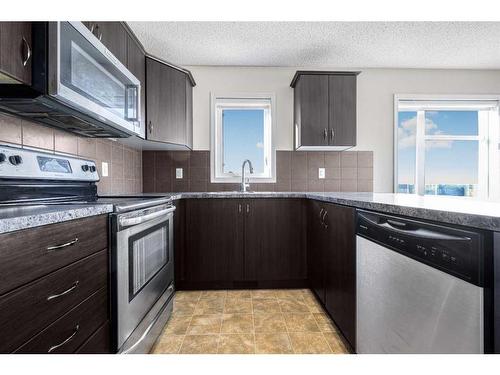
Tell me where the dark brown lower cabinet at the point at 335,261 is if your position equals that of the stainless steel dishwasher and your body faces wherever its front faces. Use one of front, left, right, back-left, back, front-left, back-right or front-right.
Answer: right

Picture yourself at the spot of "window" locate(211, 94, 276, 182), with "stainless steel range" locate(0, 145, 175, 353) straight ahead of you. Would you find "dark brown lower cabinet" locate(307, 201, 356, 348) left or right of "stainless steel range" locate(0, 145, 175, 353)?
left

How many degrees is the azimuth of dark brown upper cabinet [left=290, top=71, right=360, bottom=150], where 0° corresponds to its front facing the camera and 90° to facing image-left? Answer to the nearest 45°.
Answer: approximately 0°

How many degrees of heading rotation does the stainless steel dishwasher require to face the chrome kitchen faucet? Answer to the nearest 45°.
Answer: approximately 90° to its right

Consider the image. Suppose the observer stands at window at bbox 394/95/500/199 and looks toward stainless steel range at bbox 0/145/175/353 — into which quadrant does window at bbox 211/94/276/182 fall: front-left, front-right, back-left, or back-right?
front-right

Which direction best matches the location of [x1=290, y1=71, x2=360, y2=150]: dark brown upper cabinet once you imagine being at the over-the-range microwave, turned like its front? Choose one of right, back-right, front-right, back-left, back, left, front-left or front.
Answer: front-left

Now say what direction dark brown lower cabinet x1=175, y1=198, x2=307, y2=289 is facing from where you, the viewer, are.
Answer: facing the viewer

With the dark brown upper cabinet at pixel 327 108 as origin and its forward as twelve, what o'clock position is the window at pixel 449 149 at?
The window is roughly at 8 o'clock from the dark brown upper cabinet.

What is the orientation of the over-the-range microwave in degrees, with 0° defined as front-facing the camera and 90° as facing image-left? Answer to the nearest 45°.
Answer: approximately 315°

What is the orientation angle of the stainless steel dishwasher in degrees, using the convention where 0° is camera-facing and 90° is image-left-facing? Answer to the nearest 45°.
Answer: approximately 45°

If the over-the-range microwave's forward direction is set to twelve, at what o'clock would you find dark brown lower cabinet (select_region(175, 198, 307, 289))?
The dark brown lower cabinet is roughly at 10 o'clock from the over-the-range microwave.

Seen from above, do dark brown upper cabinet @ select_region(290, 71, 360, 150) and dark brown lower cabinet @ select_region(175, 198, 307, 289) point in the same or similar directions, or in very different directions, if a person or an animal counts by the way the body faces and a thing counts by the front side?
same or similar directions

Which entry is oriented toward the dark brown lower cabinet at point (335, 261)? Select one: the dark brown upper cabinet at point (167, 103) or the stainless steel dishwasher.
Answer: the dark brown upper cabinet

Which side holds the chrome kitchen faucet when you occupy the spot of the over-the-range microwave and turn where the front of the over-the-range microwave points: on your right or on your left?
on your left

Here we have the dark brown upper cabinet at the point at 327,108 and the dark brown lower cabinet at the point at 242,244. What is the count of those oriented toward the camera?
2

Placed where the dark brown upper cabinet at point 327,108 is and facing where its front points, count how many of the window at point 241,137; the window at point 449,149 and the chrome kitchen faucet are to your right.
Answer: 2
